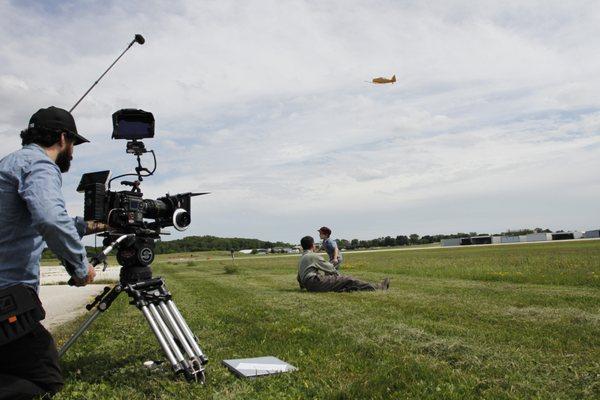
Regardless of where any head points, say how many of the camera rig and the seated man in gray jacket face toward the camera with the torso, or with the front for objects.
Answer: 0

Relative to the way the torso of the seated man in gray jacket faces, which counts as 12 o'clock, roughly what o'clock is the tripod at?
The tripod is roughly at 5 o'clock from the seated man in gray jacket.

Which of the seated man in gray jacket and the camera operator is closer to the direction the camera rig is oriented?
the seated man in gray jacket

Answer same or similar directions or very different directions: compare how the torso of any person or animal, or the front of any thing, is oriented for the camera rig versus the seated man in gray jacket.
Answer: same or similar directions

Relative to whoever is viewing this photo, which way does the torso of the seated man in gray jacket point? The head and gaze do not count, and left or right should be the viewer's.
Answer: facing away from the viewer and to the right of the viewer

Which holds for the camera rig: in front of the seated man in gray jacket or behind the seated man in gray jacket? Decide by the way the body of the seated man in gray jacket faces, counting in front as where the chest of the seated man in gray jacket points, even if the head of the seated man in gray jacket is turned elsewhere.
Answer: behind

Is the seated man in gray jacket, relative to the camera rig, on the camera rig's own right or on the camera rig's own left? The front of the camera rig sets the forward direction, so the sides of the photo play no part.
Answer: on the camera rig's own left

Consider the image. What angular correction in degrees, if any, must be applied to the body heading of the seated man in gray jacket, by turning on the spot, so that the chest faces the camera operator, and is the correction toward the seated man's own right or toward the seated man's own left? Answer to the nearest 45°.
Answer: approximately 135° to the seated man's own right

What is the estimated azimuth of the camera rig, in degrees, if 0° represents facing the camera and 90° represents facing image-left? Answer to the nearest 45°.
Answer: approximately 270°
